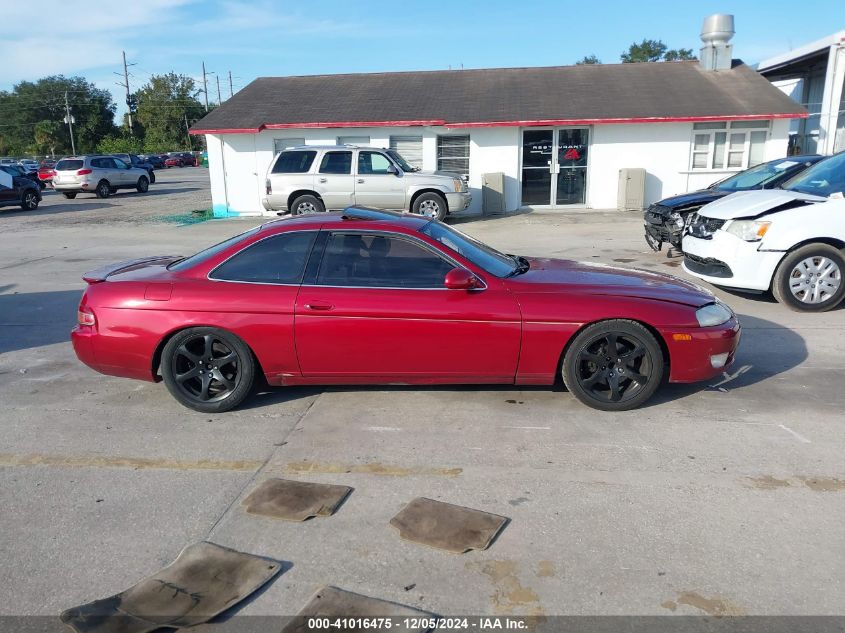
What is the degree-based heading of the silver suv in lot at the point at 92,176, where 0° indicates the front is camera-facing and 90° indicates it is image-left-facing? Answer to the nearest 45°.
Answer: approximately 225°

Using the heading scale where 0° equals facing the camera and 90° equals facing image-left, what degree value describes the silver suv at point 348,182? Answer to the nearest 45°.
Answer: approximately 270°

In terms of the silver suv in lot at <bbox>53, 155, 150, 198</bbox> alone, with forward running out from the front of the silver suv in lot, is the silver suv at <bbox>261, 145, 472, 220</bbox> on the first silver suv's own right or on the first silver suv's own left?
on the first silver suv's own right

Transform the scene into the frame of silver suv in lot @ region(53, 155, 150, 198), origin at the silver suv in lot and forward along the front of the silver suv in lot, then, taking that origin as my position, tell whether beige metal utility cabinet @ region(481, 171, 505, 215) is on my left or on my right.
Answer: on my right

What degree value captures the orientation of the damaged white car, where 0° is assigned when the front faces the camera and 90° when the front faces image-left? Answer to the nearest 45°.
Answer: approximately 45°

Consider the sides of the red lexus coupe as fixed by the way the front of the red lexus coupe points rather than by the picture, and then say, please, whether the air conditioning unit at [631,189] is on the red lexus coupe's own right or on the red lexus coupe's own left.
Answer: on the red lexus coupe's own left

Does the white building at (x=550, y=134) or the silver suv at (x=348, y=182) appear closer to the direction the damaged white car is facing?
the silver suv

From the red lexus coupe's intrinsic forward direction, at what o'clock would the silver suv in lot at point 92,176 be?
The silver suv in lot is roughly at 8 o'clock from the red lexus coupe.

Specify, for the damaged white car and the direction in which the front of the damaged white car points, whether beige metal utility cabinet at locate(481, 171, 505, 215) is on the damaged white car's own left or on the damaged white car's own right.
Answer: on the damaged white car's own right

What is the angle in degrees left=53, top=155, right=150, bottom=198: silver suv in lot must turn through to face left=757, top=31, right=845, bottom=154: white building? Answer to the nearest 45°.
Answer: approximately 90° to its right

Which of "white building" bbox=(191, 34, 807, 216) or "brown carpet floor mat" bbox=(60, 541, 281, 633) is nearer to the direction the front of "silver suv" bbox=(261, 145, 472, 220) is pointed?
the white building

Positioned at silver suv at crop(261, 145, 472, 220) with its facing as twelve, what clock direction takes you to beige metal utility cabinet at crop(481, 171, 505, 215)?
The beige metal utility cabinet is roughly at 11 o'clock from the silver suv.

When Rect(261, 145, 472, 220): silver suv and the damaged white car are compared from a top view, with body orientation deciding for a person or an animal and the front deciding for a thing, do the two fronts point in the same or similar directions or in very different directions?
very different directions

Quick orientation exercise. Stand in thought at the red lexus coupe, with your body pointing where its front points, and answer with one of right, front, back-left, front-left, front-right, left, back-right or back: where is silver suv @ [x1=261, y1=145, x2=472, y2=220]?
left

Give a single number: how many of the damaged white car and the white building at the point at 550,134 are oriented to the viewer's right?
0

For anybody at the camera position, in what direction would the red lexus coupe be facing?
facing to the right of the viewer

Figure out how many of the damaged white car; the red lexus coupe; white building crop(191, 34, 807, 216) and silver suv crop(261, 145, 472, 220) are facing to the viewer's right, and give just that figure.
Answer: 2

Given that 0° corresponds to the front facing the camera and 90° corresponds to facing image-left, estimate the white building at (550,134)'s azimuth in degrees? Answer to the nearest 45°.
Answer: approximately 0°

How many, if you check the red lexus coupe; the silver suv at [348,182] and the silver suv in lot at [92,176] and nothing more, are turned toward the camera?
0
